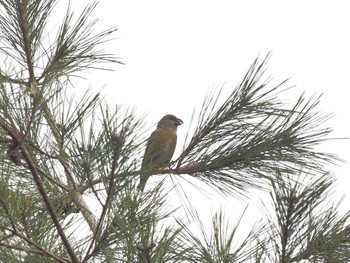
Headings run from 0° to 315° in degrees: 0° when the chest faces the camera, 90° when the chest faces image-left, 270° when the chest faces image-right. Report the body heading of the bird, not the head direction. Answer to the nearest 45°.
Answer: approximately 270°
